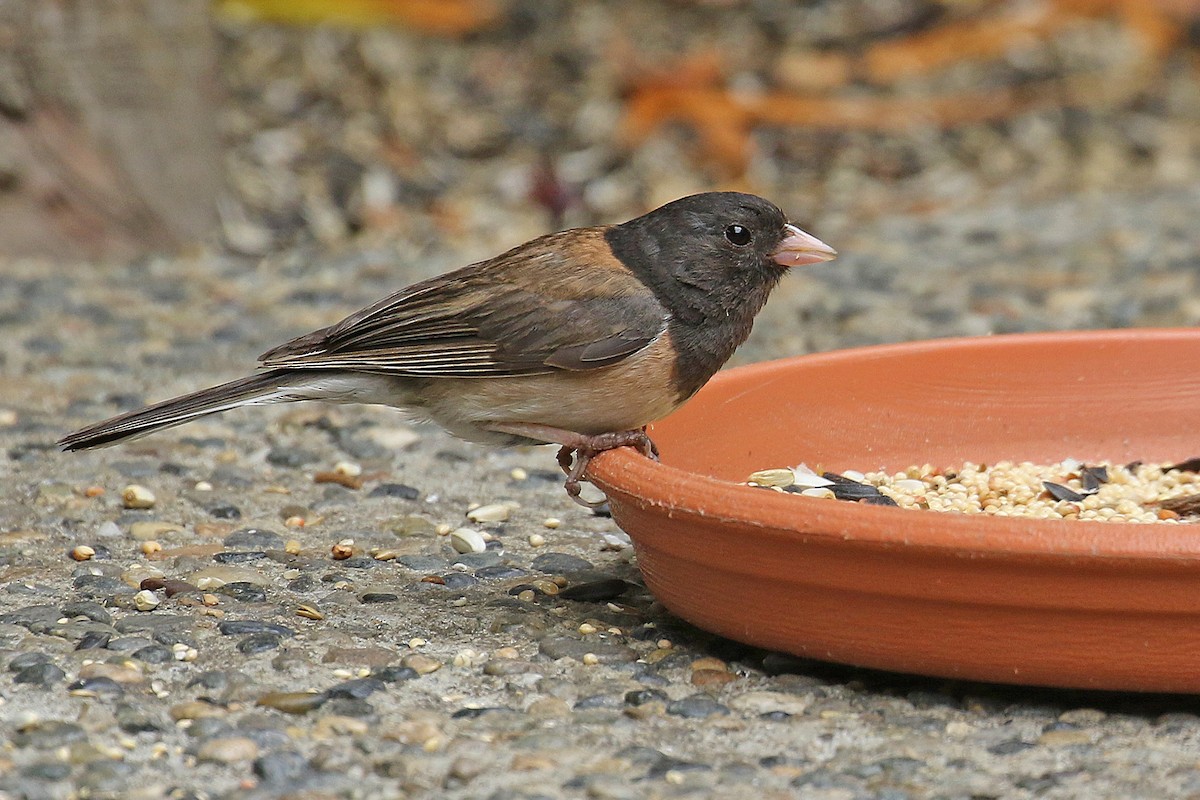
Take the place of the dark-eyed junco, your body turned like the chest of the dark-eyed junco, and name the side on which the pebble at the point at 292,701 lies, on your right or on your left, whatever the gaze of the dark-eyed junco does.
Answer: on your right

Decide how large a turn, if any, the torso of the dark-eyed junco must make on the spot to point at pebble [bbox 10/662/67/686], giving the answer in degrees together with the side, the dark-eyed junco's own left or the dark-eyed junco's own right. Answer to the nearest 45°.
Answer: approximately 135° to the dark-eyed junco's own right

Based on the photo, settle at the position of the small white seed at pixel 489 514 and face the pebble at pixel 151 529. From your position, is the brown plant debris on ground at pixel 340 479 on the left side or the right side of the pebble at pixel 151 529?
right

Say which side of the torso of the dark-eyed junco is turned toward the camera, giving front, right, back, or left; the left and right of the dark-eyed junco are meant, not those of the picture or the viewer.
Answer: right

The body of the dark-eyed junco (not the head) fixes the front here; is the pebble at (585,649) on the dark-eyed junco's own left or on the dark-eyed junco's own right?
on the dark-eyed junco's own right

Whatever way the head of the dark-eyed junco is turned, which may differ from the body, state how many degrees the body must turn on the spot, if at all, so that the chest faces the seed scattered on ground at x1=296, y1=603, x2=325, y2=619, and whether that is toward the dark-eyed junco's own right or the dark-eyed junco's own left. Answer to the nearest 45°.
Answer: approximately 135° to the dark-eyed junco's own right

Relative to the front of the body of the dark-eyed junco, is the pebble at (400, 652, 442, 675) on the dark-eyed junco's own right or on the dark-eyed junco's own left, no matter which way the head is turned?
on the dark-eyed junco's own right

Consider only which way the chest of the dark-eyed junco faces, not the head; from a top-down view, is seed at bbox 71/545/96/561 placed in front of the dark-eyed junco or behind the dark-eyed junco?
behind
